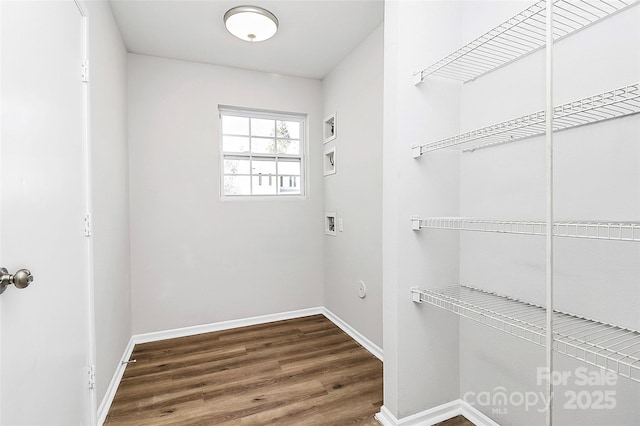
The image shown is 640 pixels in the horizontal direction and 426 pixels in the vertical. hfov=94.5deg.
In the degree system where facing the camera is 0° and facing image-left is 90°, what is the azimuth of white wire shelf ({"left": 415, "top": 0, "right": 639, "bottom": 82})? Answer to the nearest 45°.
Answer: approximately 45°

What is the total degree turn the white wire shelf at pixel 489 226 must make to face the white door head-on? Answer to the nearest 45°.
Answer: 0° — it already faces it

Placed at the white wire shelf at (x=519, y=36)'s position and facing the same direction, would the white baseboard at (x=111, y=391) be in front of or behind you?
in front

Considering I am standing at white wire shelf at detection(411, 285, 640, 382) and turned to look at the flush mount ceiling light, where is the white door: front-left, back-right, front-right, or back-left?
front-left

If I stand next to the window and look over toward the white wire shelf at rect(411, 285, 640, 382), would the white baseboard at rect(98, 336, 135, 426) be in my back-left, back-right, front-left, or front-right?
front-right

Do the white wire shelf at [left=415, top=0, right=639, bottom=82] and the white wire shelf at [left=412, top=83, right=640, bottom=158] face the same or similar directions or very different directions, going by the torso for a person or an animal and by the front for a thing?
same or similar directions

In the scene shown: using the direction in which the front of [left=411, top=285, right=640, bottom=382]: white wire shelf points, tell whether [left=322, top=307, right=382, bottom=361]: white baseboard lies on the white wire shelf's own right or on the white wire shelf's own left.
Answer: on the white wire shelf's own right

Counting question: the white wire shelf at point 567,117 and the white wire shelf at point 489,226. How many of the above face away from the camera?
0

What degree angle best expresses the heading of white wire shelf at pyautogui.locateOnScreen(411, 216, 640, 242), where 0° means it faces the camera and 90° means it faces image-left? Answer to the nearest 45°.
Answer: approximately 45°

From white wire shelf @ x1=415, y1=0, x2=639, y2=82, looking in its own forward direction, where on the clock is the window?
The window is roughly at 2 o'clock from the white wire shelf.

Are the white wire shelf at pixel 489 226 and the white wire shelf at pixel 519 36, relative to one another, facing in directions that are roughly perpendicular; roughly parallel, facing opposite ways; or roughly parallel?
roughly parallel

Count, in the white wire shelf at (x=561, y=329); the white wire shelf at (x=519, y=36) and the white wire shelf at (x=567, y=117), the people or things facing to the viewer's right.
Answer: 0

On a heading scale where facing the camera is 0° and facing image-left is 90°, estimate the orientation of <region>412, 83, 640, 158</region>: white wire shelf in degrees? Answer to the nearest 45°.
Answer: approximately 45°

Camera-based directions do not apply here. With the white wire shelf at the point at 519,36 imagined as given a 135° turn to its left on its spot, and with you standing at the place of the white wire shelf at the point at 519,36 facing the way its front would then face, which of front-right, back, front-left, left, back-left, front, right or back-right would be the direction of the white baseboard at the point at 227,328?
back

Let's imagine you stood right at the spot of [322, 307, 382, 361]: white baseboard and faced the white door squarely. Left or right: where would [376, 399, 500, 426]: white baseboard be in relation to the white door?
left

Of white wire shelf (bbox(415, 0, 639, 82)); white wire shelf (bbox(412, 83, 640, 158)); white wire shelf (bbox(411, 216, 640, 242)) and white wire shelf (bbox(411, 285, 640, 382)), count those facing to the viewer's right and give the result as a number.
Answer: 0
